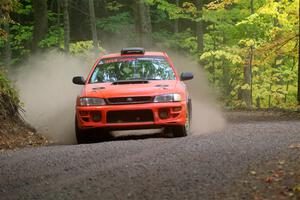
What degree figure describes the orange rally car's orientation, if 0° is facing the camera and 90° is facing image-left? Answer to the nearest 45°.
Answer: approximately 0°
